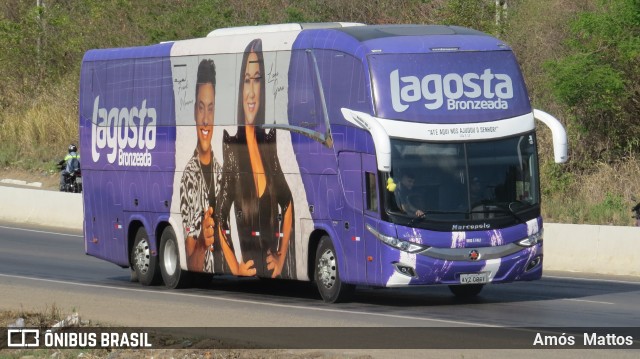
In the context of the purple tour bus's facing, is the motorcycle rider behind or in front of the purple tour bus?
behind

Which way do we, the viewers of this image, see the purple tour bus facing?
facing the viewer and to the right of the viewer
